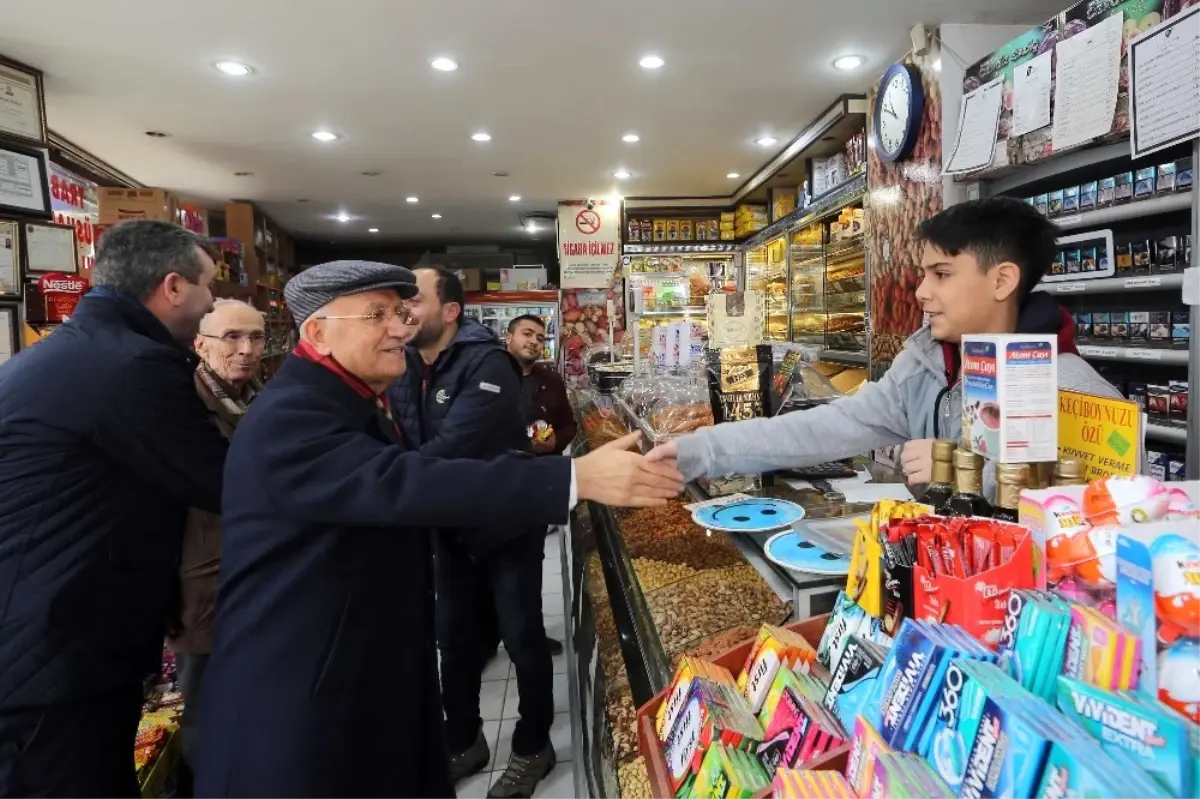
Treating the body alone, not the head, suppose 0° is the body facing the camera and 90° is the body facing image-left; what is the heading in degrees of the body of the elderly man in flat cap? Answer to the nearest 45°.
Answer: approximately 270°

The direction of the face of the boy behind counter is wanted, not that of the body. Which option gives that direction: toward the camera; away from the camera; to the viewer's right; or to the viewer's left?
to the viewer's left

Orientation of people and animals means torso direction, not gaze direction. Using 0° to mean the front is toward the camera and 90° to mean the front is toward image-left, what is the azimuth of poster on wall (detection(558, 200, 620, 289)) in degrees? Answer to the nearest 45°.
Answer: approximately 0°

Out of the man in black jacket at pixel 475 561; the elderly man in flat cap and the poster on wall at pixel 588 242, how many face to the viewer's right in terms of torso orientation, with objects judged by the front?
1

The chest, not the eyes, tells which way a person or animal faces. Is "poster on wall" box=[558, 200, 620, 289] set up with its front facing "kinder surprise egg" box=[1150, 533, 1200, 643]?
yes

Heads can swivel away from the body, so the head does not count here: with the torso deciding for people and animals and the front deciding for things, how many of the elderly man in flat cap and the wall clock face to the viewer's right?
1

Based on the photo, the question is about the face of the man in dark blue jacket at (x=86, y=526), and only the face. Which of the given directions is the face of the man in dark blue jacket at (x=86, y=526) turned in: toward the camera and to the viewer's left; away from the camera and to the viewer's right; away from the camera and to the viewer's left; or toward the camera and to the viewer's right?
away from the camera and to the viewer's right

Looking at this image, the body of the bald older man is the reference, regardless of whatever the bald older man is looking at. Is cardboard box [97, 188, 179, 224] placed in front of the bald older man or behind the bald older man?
behind

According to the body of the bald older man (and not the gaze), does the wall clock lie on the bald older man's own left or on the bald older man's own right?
on the bald older man's own left

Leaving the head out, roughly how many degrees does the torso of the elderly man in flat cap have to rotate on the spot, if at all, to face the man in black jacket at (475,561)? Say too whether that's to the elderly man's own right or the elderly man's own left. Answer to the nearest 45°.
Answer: approximately 90° to the elderly man's own left

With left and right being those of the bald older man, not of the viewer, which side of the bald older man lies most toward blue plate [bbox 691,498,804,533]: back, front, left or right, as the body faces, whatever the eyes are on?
front

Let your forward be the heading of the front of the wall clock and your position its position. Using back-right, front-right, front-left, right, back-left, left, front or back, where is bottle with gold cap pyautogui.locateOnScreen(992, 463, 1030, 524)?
front-left

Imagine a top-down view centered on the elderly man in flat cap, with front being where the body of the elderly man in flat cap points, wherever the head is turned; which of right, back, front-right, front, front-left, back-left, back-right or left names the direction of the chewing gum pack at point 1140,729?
front-right
